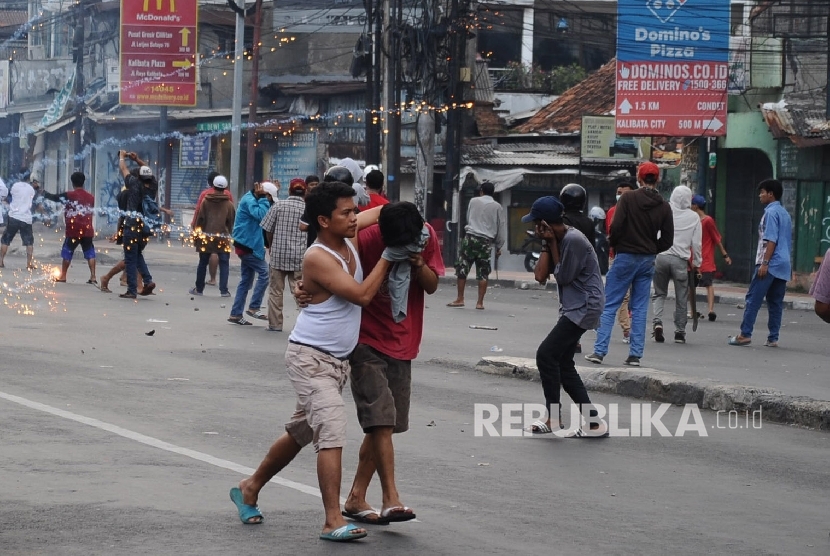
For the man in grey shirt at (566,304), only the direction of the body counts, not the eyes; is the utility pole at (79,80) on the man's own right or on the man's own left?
on the man's own right

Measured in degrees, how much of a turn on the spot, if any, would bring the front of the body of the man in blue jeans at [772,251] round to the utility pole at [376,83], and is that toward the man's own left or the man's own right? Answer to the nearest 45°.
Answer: approximately 45° to the man's own right

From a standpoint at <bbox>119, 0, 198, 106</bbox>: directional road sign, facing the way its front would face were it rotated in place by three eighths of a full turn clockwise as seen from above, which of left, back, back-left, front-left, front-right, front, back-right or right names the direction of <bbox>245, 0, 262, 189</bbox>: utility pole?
right

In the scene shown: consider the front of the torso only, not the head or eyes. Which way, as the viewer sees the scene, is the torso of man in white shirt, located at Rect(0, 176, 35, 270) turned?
away from the camera

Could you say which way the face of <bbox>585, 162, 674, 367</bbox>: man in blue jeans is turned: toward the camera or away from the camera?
away from the camera

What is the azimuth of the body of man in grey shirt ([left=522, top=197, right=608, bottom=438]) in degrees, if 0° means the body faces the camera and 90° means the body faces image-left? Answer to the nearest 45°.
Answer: approximately 90°

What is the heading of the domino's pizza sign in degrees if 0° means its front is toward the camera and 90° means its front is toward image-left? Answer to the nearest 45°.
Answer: approximately 0°
